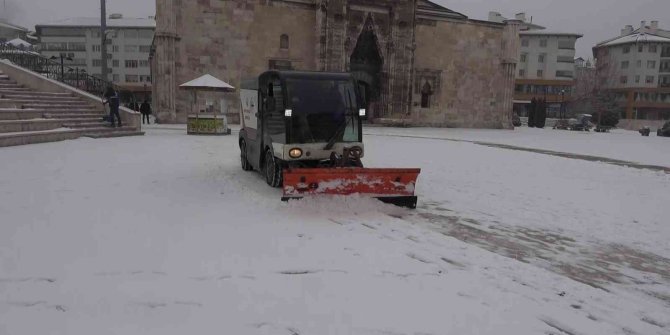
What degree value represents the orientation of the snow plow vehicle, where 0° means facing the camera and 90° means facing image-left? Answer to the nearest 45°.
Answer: approximately 315°

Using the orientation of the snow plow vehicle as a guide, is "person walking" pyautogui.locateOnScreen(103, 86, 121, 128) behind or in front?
behind

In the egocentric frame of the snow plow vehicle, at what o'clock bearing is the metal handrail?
The metal handrail is roughly at 6 o'clock from the snow plow vehicle.

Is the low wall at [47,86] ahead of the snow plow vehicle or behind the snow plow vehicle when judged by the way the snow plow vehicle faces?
behind

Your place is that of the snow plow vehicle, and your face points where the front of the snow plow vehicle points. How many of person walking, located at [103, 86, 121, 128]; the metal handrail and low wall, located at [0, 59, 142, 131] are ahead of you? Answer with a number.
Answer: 0
